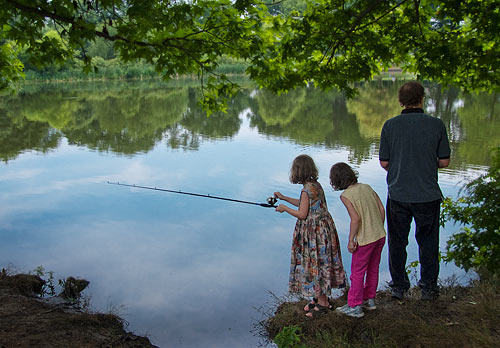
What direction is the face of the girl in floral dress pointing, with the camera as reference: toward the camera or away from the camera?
away from the camera

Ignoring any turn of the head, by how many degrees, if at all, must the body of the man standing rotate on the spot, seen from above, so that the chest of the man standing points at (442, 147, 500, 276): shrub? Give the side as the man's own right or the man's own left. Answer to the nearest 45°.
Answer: approximately 45° to the man's own right

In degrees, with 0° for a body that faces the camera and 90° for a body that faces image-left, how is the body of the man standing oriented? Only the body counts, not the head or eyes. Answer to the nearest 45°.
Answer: approximately 180°

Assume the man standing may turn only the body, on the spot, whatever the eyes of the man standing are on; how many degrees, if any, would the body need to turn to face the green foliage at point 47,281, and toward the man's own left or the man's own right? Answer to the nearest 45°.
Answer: approximately 90° to the man's own left
